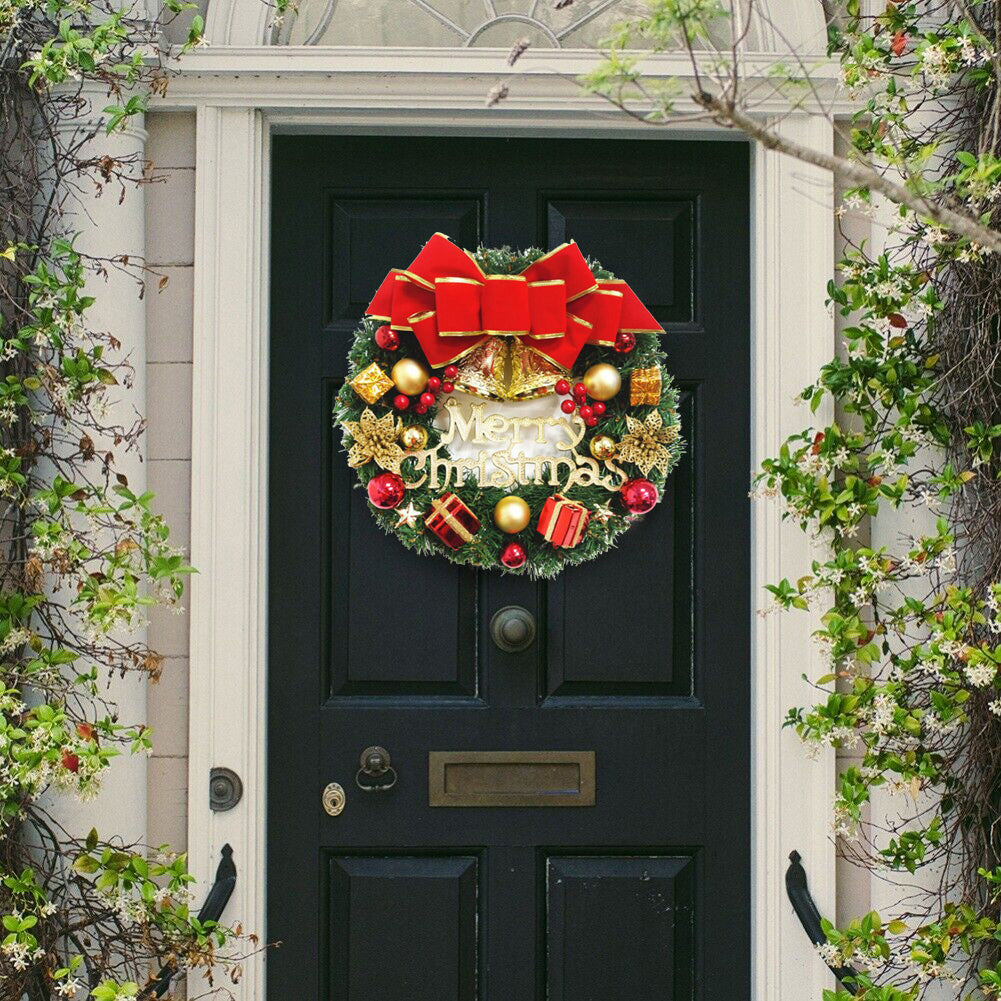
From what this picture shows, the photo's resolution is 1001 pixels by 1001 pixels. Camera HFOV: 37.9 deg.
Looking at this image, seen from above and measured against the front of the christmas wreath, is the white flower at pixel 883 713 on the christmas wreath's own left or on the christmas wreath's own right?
on the christmas wreath's own left

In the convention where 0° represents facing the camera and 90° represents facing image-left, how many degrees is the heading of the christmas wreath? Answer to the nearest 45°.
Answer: approximately 0°

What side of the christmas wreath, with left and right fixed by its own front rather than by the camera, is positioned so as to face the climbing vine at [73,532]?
right

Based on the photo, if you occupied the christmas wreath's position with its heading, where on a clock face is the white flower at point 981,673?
The white flower is roughly at 10 o'clock from the christmas wreath.

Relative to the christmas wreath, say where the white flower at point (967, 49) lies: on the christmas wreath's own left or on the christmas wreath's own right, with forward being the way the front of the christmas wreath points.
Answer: on the christmas wreath's own left
